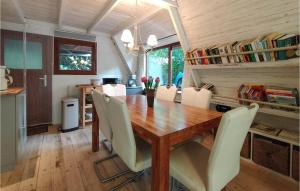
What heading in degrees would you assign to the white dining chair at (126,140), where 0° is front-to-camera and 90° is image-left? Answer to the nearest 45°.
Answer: approximately 225°

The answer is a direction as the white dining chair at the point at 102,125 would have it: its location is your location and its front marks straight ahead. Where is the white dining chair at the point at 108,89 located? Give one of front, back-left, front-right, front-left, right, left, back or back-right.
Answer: front-left

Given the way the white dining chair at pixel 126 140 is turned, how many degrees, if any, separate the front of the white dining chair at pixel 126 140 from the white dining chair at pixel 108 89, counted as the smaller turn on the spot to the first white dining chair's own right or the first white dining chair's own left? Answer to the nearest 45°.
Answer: approximately 45° to the first white dining chair's own left

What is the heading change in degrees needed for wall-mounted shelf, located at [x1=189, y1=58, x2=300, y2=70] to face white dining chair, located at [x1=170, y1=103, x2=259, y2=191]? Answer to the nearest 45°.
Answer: approximately 45° to its left

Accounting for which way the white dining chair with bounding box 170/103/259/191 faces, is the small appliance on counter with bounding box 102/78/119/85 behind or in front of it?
in front

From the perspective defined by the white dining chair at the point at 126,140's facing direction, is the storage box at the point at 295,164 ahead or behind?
ahead

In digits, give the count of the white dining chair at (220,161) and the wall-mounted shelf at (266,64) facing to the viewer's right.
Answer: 0

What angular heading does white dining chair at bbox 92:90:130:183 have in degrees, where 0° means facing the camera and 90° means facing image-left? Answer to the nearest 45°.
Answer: approximately 225°
